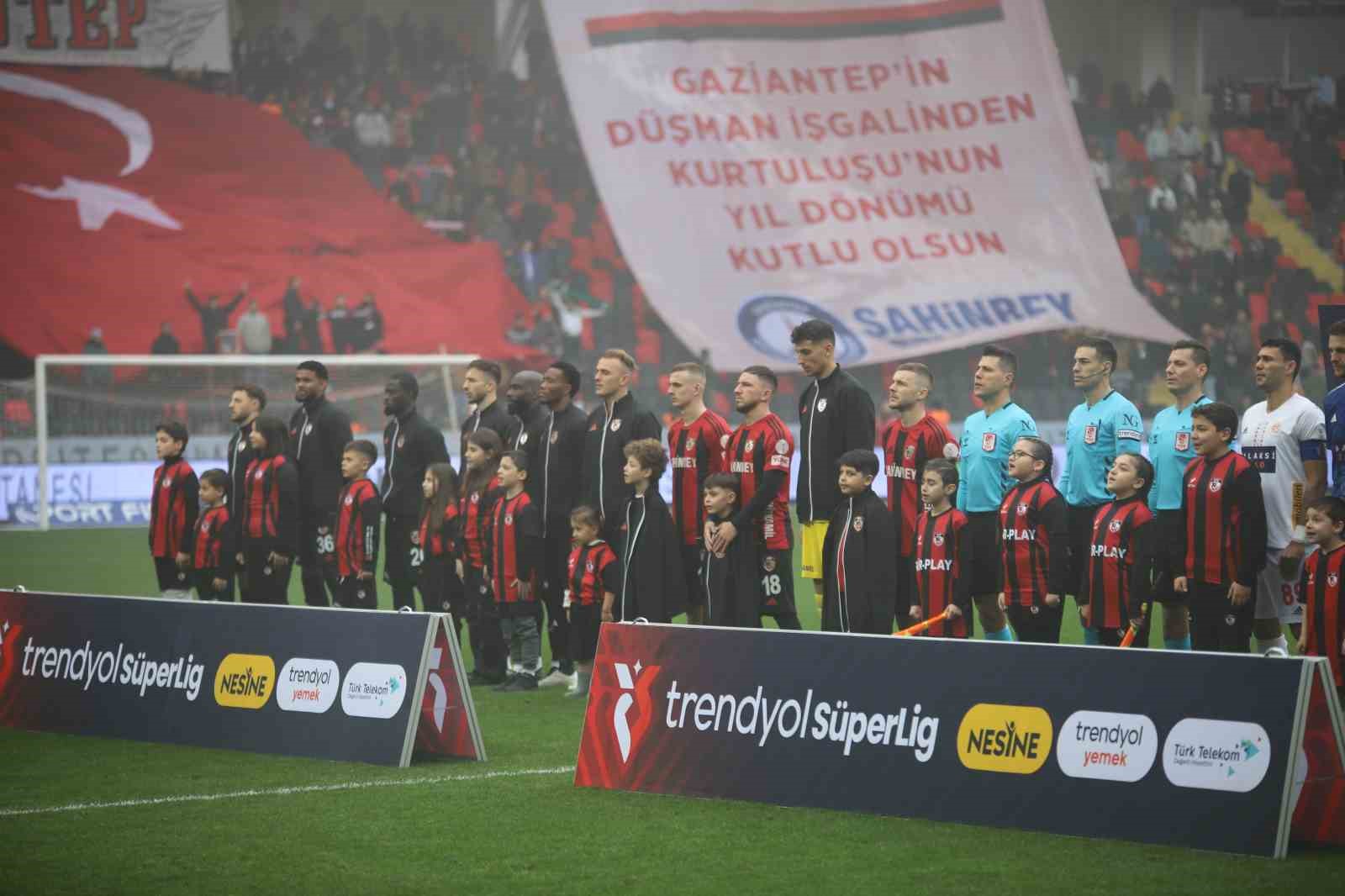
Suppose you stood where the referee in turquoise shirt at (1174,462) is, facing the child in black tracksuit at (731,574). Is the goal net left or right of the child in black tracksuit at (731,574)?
right

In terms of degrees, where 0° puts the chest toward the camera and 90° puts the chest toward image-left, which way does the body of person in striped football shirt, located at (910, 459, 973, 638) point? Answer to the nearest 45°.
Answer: approximately 45°

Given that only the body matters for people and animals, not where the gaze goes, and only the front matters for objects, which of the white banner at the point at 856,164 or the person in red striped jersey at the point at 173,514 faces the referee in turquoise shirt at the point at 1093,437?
the white banner

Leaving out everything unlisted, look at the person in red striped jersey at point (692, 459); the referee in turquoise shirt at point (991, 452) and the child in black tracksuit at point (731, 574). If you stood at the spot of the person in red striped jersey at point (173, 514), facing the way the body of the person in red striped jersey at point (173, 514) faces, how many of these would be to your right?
0

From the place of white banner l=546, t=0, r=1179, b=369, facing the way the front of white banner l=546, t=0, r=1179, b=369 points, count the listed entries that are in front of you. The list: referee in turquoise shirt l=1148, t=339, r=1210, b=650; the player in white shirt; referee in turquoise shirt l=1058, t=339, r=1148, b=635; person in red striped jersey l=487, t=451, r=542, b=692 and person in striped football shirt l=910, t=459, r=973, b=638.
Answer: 5

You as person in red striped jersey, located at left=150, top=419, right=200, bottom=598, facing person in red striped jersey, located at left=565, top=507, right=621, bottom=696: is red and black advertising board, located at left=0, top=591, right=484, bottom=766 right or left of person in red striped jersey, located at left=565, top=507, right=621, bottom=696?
right

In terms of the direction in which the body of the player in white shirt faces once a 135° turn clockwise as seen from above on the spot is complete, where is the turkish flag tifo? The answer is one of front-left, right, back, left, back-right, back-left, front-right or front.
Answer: front-left

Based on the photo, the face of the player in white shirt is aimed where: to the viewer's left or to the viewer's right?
to the viewer's left

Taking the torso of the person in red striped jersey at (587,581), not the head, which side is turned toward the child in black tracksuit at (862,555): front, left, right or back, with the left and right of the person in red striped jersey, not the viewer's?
left

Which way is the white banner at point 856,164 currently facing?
toward the camera

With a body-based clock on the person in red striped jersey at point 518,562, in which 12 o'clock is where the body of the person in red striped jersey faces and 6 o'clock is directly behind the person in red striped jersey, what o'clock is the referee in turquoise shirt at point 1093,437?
The referee in turquoise shirt is roughly at 8 o'clock from the person in red striped jersey.

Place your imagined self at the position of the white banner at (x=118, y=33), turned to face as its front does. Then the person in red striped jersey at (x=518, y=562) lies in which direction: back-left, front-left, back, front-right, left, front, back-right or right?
front

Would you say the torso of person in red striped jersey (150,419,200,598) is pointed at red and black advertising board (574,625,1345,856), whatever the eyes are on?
no

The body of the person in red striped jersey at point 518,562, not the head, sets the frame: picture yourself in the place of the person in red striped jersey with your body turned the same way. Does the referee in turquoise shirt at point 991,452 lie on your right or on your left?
on your left

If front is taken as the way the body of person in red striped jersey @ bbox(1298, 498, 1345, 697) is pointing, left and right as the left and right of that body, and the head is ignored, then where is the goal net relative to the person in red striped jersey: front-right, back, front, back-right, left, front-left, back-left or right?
right

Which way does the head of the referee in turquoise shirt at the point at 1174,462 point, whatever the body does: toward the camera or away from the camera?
toward the camera

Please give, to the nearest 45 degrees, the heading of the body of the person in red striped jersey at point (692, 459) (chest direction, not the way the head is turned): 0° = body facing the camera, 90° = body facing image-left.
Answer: approximately 45°

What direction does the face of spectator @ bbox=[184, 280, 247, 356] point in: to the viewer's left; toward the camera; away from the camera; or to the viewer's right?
toward the camera

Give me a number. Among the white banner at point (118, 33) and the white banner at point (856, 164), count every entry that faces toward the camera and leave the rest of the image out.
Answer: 2
